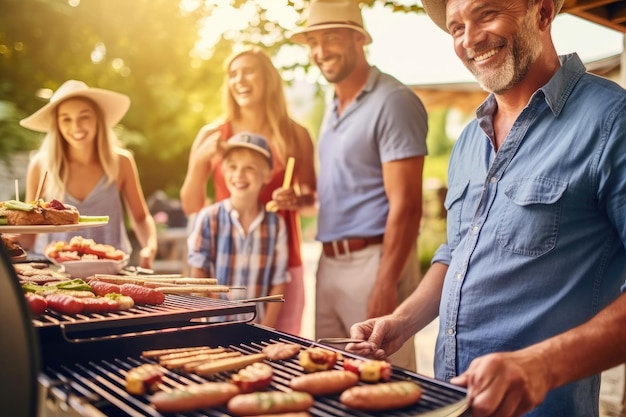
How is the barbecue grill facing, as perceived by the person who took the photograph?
facing the viewer and to the right of the viewer

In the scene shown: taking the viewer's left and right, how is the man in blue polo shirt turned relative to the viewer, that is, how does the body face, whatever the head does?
facing the viewer and to the left of the viewer

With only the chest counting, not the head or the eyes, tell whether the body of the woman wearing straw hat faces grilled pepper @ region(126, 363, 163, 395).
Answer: yes

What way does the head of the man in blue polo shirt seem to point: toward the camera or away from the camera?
toward the camera

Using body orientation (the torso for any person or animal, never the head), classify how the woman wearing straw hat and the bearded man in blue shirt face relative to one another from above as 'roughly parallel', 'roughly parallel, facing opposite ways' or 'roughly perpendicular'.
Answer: roughly perpendicular

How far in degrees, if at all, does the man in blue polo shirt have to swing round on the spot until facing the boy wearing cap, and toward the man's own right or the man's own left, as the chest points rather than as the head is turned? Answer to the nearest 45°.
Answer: approximately 45° to the man's own right

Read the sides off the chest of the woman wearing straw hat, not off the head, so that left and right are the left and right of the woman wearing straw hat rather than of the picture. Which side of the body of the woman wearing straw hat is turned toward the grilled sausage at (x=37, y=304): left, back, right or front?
front

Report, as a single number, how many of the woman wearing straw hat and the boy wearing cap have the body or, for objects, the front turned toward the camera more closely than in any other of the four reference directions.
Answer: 2

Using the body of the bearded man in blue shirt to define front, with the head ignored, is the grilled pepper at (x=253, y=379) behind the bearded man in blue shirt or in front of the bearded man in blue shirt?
in front

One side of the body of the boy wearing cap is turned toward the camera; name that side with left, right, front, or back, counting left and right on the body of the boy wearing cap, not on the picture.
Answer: front

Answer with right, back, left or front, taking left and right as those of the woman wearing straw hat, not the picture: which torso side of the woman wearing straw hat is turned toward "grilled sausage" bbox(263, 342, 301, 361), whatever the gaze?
front

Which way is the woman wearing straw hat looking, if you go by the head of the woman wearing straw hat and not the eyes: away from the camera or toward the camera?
toward the camera

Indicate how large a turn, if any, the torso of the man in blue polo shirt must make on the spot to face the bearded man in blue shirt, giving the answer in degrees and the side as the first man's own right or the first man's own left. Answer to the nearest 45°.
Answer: approximately 45° to the first man's own left

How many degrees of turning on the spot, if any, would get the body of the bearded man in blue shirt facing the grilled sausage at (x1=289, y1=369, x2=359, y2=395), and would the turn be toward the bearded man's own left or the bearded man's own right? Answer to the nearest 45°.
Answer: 0° — they already face it

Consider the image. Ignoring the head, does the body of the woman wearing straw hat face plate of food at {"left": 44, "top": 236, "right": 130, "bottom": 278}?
yes

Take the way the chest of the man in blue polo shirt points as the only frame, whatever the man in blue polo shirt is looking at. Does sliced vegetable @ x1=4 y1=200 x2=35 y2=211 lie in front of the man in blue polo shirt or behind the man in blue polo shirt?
in front
